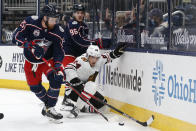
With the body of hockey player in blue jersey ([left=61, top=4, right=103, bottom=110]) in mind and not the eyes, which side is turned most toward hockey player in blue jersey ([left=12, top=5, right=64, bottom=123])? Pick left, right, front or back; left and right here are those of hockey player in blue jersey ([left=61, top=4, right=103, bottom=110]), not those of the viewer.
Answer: right

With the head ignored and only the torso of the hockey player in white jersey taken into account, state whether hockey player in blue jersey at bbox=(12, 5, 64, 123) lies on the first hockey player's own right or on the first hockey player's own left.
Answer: on the first hockey player's own right

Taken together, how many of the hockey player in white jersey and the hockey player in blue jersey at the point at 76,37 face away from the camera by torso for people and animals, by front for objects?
0

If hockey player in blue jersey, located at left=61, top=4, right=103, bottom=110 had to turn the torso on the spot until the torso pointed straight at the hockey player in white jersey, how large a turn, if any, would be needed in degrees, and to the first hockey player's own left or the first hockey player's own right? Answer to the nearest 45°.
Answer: approximately 45° to the first hockey player's own right

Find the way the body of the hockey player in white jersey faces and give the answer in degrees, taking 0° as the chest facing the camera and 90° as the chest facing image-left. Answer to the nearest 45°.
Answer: approximately 315°

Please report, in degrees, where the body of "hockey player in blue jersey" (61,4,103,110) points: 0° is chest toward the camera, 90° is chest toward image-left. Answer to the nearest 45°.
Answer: approximately 315°
